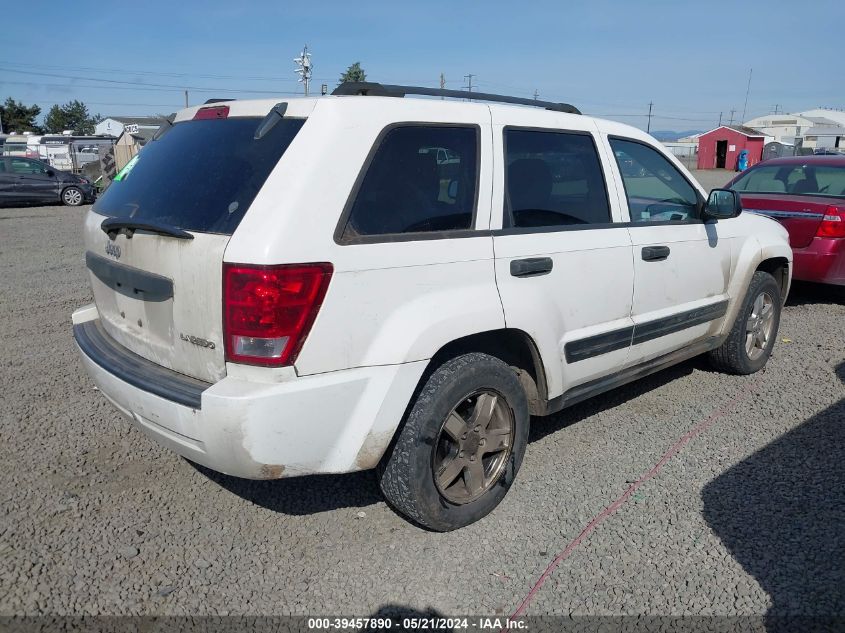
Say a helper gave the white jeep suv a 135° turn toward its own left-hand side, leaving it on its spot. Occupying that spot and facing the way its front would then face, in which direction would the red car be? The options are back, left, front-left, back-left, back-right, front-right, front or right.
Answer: back-right

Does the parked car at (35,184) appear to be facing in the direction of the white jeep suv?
no

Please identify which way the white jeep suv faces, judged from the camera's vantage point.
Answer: facing away from the viewer and to the right of the viewer

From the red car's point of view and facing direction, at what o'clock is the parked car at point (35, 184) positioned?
The parked car is roughly at 8 o'clock from the red car.

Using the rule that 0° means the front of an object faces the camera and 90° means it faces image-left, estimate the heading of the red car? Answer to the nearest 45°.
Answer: approximately 225°

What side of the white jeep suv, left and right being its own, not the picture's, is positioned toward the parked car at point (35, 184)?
left
